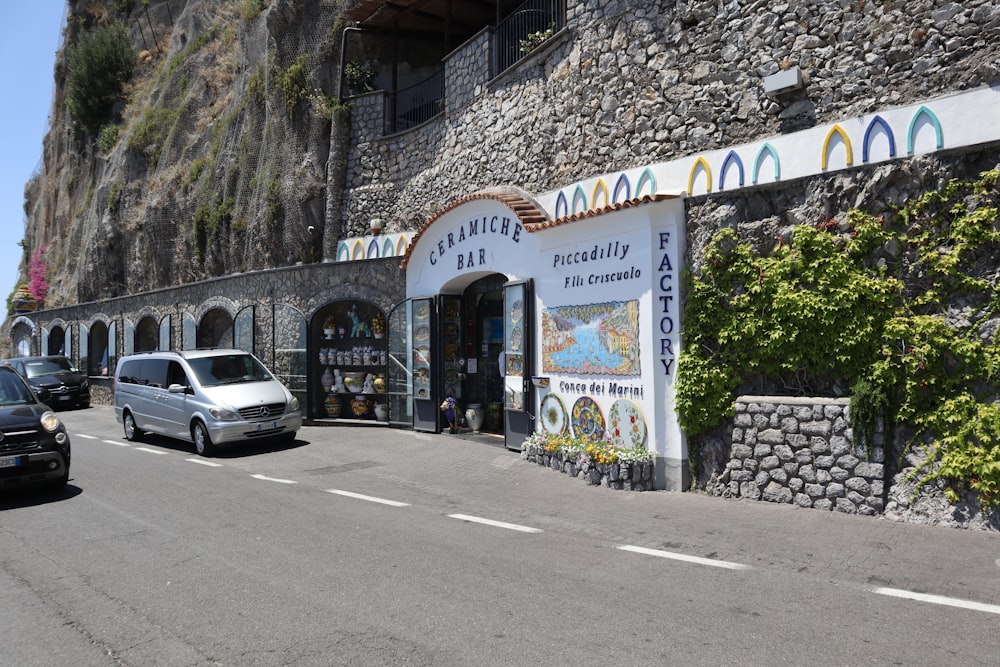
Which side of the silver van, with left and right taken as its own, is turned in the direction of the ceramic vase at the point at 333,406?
left

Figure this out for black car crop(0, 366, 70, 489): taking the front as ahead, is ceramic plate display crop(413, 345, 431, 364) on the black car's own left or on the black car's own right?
on the black car's own left

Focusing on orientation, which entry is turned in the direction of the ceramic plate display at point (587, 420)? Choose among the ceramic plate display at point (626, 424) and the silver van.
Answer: the silver van

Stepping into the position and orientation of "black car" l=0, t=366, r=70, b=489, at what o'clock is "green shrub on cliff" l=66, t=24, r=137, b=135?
The green shrub on cliff is roughly at 6 o'clock from the black car.

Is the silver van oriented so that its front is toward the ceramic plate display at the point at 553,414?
yes

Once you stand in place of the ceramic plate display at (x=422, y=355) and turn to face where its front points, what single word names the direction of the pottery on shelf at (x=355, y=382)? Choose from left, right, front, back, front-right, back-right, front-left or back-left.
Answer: back-right

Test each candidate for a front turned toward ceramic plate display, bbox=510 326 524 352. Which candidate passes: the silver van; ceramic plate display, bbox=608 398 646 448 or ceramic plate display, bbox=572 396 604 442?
the silver van

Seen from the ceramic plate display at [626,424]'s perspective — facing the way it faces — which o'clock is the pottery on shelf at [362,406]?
The pottery on shelf is roughly at 3 o'clock from the ceramic plate display.

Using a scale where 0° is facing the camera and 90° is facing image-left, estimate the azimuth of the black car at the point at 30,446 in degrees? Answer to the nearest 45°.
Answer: approximately 0°

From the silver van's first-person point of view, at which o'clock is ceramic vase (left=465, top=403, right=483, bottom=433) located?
The ceramic vase is roughly at 11 o'clock from the silver van.

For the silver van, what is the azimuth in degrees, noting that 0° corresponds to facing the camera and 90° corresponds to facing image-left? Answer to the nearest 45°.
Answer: approximately 315°
